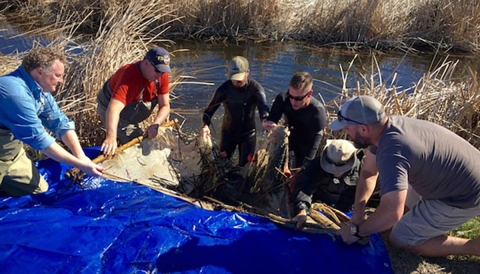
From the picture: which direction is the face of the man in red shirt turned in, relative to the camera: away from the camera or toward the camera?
toward the camera

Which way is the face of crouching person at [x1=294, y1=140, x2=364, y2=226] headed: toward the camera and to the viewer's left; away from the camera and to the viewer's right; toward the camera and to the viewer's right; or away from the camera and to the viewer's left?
toward the camera and to the viewer's left

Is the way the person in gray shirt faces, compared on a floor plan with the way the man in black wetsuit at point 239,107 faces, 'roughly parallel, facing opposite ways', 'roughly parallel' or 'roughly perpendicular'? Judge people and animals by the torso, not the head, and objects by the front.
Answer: roughly perpendicular

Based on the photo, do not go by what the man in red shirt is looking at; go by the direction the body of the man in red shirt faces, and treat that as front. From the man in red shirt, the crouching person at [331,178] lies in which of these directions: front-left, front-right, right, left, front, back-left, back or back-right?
front

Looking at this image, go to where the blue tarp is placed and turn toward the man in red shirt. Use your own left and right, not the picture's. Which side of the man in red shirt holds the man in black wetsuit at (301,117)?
right

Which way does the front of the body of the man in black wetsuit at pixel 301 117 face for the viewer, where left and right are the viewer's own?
facing the viewer and to the left of the viewer

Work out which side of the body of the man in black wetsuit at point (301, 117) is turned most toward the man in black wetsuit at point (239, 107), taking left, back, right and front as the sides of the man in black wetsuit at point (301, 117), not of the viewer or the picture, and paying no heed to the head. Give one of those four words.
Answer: right

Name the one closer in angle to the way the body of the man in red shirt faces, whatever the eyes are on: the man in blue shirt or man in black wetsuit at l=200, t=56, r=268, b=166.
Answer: the man in black wetsuit

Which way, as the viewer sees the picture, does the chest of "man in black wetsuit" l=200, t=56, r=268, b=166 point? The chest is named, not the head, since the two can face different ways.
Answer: toward the camera

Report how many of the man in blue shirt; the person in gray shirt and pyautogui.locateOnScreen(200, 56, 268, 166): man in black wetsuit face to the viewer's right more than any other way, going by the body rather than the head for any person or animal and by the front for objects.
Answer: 1

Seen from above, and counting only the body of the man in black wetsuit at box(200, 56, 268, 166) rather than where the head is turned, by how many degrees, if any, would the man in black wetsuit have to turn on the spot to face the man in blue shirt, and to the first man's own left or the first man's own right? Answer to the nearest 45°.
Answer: approximately 45° to the first man's own right

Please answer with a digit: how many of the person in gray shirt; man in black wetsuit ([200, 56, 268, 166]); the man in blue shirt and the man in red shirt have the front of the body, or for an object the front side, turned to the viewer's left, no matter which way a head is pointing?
1

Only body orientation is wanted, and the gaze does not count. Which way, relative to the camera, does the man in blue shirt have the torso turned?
to the viewer's right

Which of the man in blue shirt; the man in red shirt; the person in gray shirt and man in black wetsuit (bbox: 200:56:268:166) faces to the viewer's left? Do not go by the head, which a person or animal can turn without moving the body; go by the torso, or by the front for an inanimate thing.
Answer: the person in gray shirt

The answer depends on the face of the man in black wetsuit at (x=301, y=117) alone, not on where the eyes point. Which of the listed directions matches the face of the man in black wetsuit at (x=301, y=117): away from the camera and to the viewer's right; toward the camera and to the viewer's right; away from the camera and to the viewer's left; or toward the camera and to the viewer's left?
toward the camera and to the viewer's left

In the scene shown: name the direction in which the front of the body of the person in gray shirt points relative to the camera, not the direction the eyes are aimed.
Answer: to the viewer's left

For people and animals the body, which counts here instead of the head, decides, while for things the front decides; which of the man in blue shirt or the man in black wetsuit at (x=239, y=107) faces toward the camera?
the man in black wetsuit

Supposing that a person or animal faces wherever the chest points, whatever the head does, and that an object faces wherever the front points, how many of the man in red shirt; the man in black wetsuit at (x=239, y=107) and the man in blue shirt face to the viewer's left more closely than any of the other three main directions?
0

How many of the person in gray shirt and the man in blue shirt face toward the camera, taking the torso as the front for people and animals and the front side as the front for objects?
0

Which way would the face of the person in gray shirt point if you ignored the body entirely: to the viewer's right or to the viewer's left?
to the viewer's left
